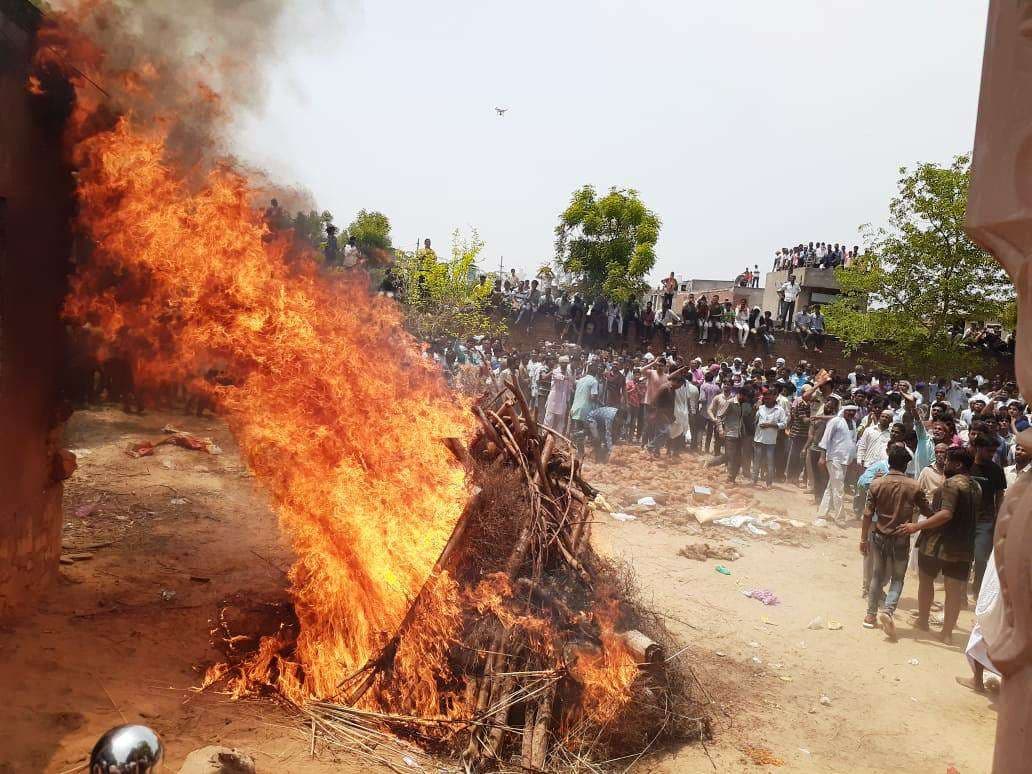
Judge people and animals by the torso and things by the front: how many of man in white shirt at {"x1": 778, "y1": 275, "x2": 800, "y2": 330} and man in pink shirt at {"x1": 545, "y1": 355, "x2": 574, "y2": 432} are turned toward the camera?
2

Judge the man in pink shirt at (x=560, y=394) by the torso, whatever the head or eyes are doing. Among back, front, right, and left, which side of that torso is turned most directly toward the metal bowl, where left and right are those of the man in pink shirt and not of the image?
front

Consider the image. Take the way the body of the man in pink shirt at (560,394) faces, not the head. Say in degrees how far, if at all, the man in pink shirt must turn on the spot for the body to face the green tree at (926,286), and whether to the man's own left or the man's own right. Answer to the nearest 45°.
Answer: approximately 135° to the man's own left

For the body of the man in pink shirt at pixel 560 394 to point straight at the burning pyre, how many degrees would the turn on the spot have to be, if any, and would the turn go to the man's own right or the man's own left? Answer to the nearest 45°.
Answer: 0° — they already face it

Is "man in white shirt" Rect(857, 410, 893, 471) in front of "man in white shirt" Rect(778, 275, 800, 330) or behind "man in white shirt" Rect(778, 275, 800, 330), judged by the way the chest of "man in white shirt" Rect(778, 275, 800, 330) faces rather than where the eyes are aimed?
in front

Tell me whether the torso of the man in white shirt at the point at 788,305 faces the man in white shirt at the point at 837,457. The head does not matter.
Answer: yes

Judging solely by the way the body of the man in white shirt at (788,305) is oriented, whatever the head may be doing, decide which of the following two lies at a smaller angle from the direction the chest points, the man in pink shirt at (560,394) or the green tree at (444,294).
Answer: the man in pink shirt

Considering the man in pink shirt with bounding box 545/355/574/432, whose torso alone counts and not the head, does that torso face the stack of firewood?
yes

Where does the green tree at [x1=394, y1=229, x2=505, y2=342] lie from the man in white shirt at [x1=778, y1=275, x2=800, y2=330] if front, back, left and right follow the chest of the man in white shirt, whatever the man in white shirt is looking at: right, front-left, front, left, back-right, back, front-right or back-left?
front-right

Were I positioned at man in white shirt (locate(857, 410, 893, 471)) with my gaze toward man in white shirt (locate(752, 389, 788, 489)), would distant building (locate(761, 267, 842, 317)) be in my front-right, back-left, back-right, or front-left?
front-right

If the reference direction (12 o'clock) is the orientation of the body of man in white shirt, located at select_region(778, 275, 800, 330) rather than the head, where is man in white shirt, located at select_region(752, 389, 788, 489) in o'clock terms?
man in white shirt, located at select_region(752, 389, 788, 489) is roughly at 12 o'clock from man in white shirt, located at select_region(778, 275, 800, 330).

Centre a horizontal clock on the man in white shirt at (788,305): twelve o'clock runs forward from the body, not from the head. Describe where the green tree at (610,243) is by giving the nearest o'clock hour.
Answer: The green tree is roughly at 3 o'clock from the man in white shirt.

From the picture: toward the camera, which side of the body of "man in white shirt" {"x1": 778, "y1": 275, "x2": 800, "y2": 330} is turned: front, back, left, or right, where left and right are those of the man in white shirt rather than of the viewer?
front
